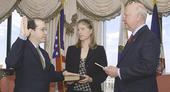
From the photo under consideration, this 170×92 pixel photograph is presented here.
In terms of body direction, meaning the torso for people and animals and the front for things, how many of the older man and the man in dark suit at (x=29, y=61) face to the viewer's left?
1

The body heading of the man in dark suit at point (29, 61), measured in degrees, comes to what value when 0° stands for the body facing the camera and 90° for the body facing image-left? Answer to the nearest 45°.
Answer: approximately 315°

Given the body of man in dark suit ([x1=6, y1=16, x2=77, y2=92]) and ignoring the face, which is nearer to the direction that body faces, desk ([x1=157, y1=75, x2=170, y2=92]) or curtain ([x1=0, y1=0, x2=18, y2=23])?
the desk

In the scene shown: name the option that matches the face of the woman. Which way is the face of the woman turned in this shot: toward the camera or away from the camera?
toward the camera

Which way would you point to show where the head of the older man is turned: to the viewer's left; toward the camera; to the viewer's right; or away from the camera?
to the viewer's left

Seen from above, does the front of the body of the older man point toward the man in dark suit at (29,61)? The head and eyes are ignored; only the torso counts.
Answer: yes

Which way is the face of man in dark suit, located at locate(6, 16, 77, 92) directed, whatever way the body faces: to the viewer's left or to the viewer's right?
to the viewer's right

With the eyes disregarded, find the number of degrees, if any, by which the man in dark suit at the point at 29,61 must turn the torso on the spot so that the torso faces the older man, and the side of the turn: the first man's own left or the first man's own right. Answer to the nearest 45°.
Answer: approximately 45° to the first man's own left

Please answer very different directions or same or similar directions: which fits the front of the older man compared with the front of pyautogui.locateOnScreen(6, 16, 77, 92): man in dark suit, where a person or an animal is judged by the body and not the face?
very different directions

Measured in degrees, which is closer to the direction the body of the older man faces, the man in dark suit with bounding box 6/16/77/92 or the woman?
the man in dark suit

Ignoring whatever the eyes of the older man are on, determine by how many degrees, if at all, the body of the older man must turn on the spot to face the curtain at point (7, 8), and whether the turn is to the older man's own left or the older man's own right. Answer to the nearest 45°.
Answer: approximately 45° to the older man's own right

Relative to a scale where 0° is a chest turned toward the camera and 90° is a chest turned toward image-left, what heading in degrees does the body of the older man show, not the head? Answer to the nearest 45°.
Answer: approximately 90°
